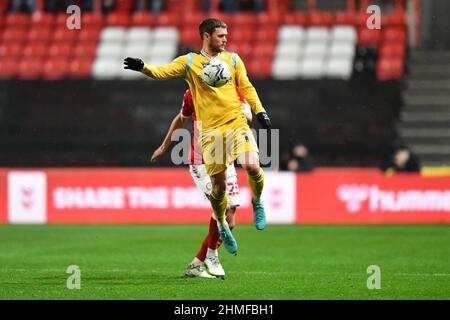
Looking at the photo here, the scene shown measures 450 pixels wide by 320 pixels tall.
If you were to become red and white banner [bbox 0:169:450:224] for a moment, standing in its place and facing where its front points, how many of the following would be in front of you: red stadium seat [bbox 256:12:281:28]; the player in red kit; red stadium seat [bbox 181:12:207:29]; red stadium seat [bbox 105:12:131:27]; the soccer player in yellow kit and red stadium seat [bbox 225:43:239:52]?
2

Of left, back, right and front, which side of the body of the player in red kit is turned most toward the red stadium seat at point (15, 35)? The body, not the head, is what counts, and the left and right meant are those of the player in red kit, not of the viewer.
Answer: back

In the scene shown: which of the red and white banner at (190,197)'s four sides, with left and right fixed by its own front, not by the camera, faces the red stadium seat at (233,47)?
back

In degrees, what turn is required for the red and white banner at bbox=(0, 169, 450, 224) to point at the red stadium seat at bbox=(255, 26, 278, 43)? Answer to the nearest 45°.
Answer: approximately 180°

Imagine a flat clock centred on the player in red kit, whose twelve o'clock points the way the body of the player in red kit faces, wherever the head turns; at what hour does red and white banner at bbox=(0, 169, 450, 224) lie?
The red and white banner is roughly at 6 o'clock from the player in red kit.

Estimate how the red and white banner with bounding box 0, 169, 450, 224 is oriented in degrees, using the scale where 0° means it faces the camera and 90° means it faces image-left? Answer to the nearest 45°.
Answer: approximately 0°

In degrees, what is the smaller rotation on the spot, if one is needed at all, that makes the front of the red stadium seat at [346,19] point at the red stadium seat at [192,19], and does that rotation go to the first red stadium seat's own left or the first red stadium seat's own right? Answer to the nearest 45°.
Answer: approximately 90° to the first red stadium seat's own right

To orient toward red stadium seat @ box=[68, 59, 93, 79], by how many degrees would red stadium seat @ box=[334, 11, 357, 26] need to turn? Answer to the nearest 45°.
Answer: approximately 90° to its right

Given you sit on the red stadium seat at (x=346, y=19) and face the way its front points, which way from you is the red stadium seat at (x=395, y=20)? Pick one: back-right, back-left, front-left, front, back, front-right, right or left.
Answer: left

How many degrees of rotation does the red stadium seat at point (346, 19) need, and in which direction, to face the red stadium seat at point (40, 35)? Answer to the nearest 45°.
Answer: approximately 90° to its right

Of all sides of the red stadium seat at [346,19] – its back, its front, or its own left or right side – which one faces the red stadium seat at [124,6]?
right

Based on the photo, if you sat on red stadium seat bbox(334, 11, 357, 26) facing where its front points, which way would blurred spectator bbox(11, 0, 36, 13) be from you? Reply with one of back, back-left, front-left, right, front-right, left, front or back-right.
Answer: right
